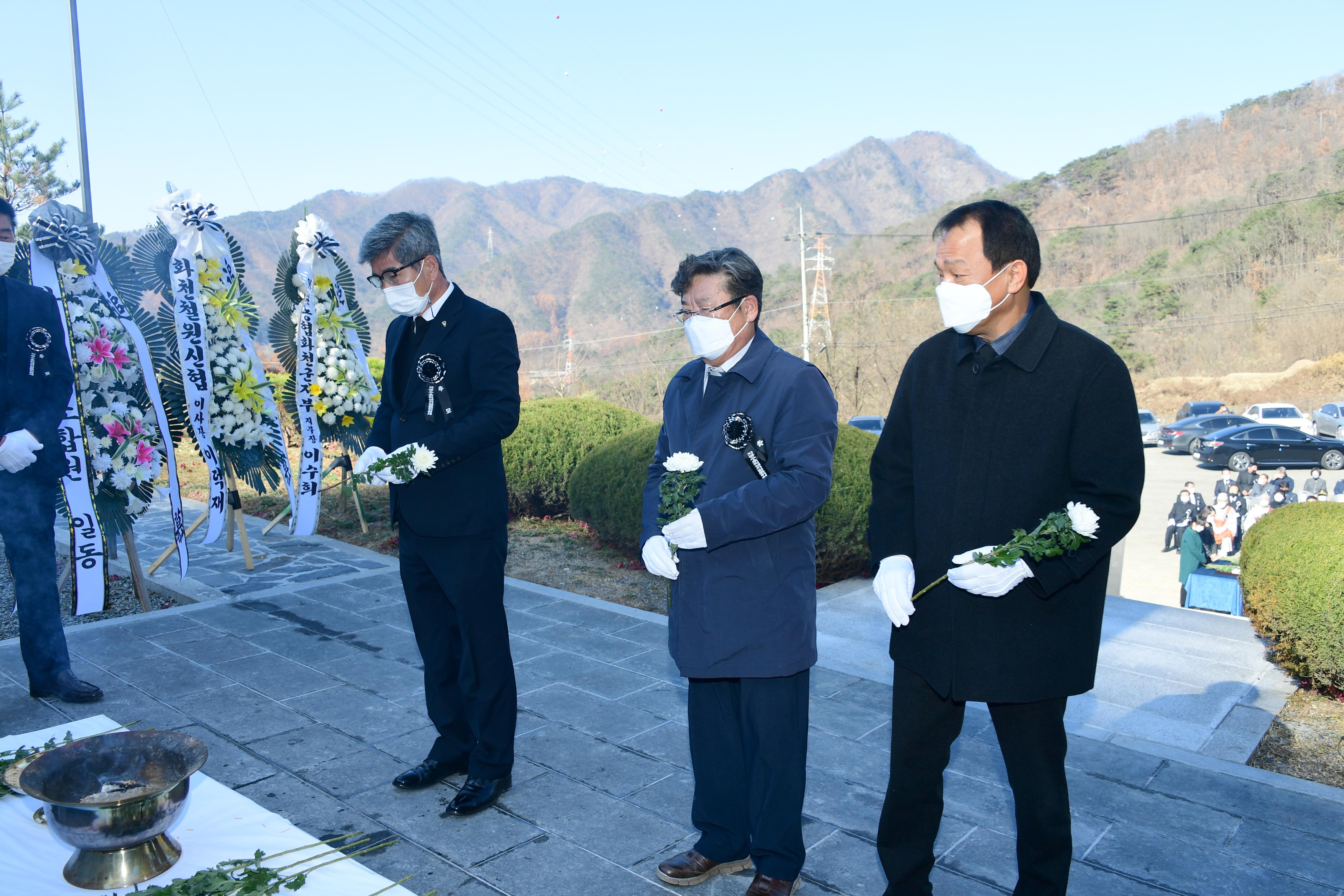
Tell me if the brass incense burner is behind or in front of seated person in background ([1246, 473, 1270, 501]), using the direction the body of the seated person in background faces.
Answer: in front

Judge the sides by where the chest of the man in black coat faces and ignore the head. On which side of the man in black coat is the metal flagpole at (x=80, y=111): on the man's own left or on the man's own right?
on the man's own right

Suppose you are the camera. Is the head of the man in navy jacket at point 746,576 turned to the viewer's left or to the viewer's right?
to the viewer's left

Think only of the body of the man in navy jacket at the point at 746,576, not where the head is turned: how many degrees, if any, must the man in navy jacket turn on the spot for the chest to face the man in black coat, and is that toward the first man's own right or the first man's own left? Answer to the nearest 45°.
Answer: approximately 90° to the first man's own left

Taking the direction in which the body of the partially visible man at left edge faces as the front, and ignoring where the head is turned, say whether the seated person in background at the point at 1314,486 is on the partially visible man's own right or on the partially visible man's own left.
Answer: on the partially visible man's own left

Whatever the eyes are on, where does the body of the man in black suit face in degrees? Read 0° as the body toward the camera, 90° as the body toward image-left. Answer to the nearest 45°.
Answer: approximately 45°

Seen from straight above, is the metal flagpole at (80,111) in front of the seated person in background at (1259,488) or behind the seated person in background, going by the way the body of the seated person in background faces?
in front
